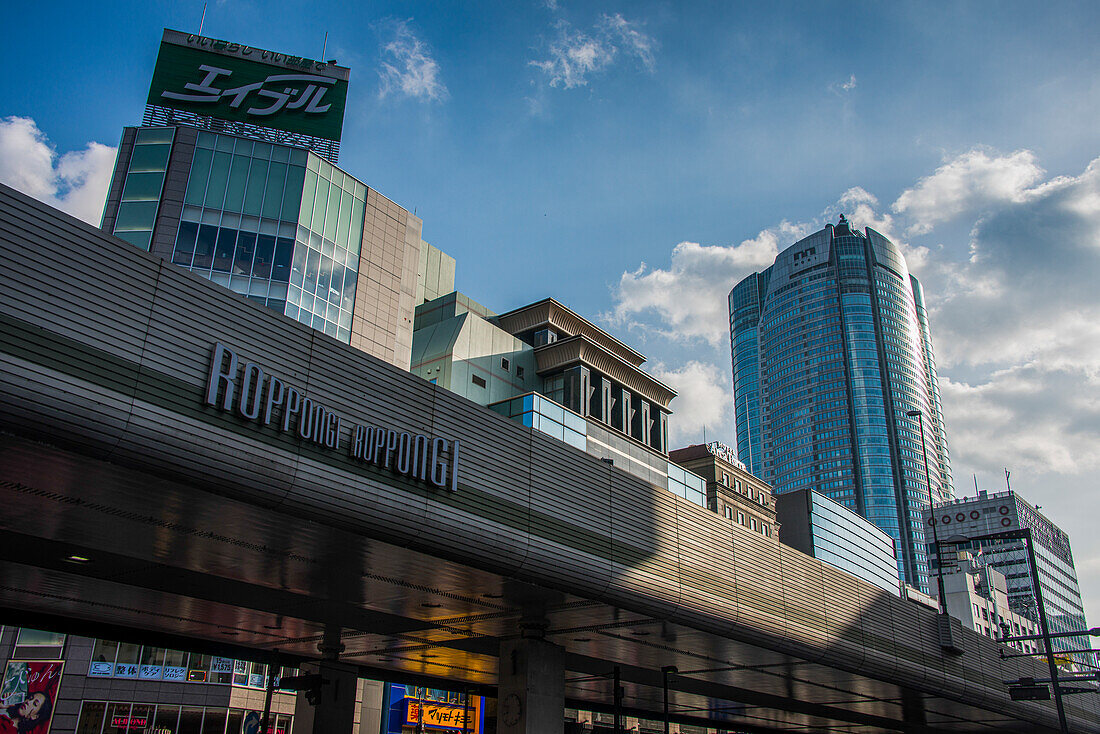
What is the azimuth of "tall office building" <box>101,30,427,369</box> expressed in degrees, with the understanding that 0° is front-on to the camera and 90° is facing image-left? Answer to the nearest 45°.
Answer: approximately 0°

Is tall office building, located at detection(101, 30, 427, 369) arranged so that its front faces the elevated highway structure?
yes
